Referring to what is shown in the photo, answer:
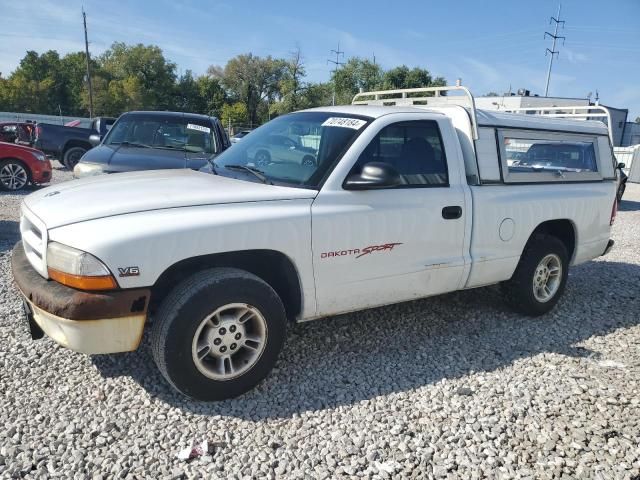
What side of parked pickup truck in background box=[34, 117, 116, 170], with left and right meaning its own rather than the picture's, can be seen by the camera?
right

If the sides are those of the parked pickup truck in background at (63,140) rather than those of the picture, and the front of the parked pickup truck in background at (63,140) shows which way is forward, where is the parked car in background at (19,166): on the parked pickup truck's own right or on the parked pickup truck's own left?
on the parked pickup truck's own right

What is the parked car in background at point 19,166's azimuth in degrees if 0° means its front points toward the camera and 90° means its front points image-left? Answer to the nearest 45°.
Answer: approximately 315°

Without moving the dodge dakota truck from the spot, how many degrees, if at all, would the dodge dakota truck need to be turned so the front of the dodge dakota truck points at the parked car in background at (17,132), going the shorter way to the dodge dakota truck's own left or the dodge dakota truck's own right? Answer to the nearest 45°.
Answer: approximately 90° to the dodge dakota truck's own right

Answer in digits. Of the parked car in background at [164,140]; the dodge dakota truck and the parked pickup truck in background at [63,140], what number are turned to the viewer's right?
1

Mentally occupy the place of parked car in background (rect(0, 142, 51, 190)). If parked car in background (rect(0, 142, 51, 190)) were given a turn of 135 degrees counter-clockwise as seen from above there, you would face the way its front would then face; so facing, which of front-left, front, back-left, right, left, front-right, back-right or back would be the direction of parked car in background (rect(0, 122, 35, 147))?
front

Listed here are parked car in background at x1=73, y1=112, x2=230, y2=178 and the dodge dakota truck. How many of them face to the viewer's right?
0

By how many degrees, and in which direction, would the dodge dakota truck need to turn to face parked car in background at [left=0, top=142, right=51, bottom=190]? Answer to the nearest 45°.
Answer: approximately 90° to its right

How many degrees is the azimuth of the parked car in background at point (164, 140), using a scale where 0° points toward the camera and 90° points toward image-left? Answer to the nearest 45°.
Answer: approximately 45°

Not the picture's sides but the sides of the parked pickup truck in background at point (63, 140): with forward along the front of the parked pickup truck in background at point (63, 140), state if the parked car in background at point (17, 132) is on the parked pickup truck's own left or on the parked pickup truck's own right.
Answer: on the parked pickup truck's own left

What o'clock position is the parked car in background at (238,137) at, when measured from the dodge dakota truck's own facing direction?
The parked car in background is roughly at 4 o'clock from the dodge dakota truck.

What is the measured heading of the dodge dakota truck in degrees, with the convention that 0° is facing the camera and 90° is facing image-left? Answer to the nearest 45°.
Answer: approximately 45°
